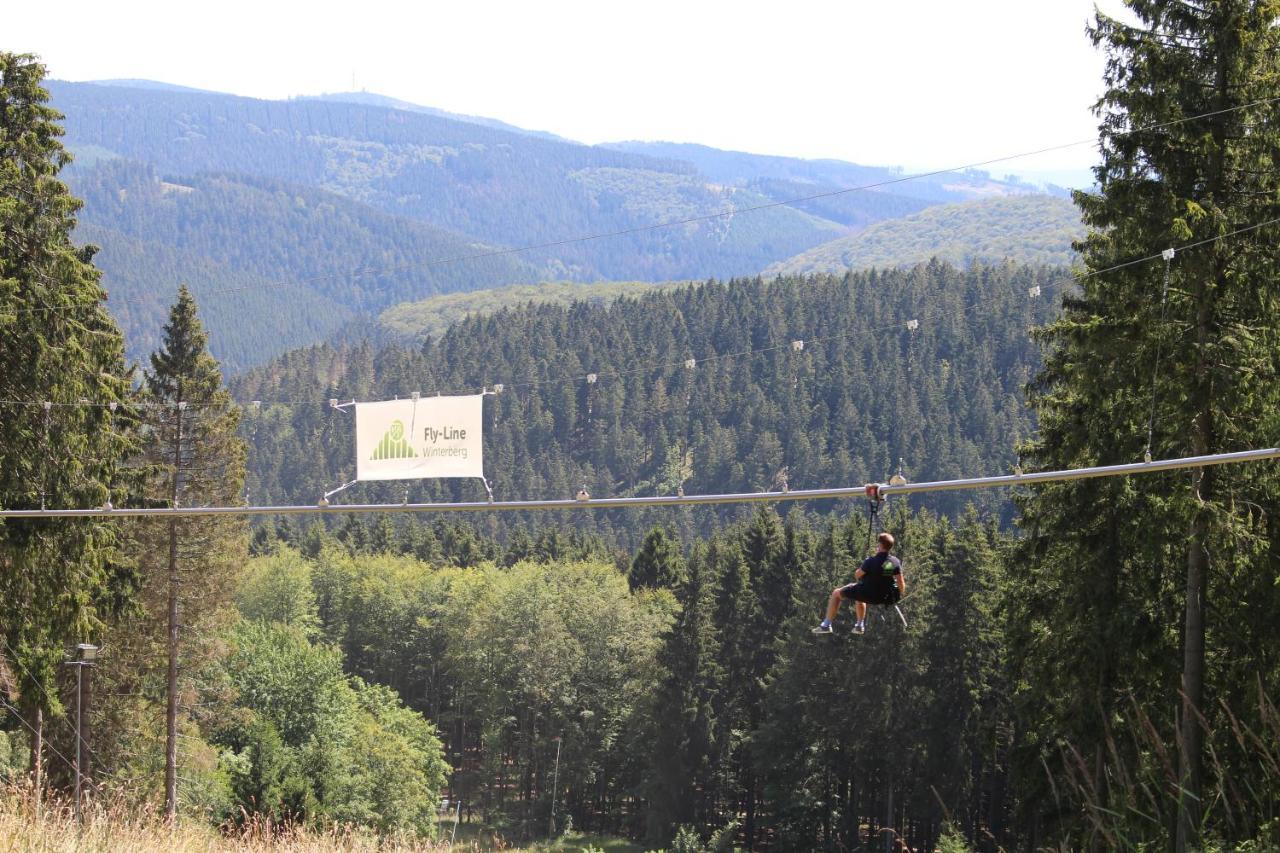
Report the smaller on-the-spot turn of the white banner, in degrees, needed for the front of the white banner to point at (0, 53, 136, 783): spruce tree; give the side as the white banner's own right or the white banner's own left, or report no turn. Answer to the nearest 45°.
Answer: approximately 135° to the white banner's own right

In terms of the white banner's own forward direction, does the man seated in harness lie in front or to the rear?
in front

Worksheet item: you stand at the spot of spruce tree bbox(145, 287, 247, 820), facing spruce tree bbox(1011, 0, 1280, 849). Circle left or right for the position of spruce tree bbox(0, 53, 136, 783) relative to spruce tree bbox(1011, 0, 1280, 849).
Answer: right

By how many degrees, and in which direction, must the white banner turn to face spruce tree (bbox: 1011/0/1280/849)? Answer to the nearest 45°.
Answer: approximately 90° to its left

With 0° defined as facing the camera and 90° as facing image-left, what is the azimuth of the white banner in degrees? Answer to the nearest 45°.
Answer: approximately 0°
